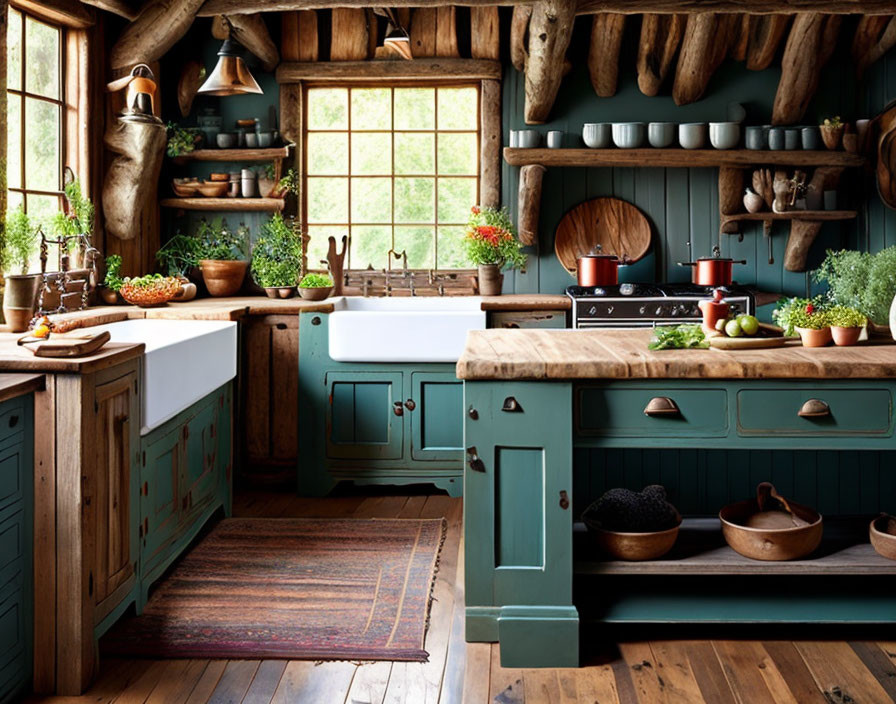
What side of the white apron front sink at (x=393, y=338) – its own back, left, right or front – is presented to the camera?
front

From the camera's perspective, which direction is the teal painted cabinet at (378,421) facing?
toward the camera

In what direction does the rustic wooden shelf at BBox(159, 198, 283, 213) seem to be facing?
toward the camera

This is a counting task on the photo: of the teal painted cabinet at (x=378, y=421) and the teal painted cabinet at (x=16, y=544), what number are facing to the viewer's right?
1

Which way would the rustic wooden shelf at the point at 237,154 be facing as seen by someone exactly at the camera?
facing the viewer

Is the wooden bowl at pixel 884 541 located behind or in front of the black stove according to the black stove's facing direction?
in front

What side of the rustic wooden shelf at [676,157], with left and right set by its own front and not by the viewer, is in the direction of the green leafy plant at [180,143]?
right
